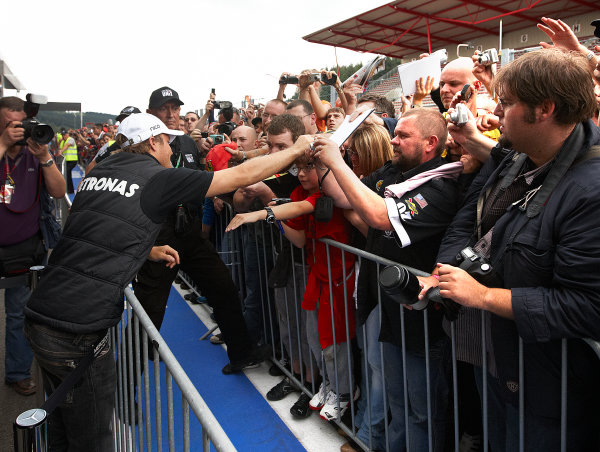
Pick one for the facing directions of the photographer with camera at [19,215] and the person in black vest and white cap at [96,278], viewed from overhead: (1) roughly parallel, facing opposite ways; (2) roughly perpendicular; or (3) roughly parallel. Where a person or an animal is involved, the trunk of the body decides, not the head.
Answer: roughly perpendicular

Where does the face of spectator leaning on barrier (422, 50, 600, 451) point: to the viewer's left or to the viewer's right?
to the viewer's left

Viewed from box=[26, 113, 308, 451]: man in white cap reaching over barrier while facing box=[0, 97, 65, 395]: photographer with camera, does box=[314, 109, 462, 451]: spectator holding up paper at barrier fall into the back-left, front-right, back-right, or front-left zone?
back-right

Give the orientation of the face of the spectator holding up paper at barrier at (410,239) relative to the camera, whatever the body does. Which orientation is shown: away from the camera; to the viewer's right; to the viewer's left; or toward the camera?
to the viewer's left

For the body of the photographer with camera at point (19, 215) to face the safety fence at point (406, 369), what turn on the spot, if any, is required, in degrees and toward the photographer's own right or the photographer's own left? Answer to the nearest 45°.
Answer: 0° — they already face it

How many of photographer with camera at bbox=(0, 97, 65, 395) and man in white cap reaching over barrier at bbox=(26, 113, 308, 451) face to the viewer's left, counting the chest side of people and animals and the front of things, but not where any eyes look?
0

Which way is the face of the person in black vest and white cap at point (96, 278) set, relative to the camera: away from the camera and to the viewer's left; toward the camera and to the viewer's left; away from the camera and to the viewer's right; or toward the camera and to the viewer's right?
away from the camera and to the viewer's right

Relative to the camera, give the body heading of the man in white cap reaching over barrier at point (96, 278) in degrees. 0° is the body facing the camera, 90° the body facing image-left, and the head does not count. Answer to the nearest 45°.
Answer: approximately 225°

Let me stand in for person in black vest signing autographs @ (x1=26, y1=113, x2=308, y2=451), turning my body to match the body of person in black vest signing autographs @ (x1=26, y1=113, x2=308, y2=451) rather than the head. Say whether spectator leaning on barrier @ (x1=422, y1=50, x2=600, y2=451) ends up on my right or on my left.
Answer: on my right

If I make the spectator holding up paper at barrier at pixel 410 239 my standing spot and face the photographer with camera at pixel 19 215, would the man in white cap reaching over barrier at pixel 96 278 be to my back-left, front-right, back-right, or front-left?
front-left

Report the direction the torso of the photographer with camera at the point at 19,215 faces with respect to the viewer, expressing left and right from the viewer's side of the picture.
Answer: facing the viewer and to the right of the viewer

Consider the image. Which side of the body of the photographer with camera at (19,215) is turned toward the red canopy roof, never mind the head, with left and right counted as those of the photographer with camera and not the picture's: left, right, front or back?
left
